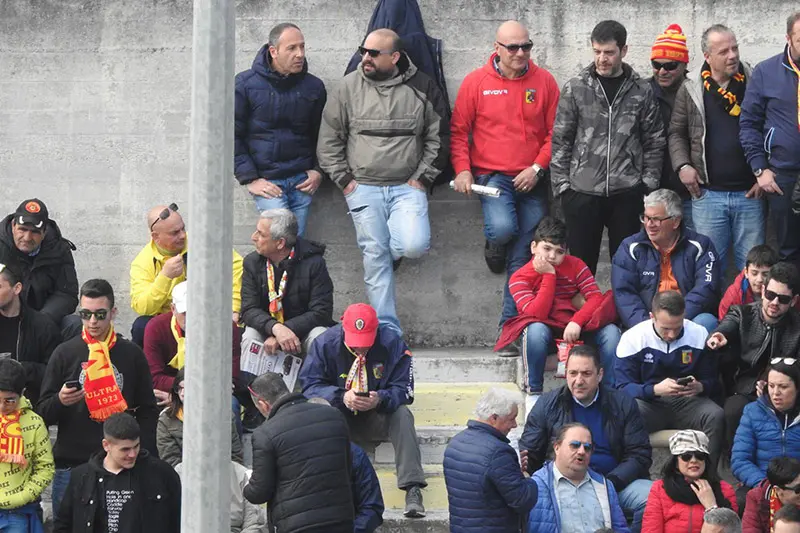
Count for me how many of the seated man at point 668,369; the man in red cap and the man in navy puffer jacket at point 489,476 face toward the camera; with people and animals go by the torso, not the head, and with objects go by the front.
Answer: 2

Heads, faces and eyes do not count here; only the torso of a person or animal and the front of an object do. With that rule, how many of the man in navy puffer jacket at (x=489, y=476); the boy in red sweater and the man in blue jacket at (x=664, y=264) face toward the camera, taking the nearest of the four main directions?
2

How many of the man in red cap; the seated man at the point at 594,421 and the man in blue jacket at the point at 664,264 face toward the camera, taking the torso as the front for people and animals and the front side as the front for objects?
3

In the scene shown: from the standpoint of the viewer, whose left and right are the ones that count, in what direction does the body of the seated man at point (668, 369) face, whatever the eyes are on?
facing the viewer

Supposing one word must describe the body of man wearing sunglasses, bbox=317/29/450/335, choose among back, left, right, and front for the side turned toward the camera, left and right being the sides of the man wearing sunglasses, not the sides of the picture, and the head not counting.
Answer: front

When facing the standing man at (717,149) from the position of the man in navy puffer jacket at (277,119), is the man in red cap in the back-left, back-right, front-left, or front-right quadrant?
front-right

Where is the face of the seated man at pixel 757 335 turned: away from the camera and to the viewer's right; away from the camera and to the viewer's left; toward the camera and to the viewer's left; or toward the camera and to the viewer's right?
toward the camera and to the viewer's left

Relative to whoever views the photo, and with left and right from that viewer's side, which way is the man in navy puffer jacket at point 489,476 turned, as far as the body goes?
facing away from the viewer and to the right of the viewer

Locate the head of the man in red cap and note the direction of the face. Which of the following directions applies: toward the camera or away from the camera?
toward the camera

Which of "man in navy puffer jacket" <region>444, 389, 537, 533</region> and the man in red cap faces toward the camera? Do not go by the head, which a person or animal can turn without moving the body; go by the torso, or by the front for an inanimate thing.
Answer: the man in red cap

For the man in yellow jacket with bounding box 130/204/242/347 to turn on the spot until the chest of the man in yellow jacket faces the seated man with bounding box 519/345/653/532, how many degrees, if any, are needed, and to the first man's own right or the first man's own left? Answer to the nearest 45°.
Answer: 0° — they already face them

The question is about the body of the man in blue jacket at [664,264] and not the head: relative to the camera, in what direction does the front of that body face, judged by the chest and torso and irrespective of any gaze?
toward the camera

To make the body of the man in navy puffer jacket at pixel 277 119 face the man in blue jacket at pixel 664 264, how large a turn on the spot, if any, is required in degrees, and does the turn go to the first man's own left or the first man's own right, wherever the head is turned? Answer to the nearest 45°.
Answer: approximately 45° to the first man's own left

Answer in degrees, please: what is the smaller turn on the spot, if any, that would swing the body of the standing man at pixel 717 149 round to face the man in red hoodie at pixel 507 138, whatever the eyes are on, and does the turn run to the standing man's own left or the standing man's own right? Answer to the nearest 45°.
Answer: approximately 135° to the standing man's own right

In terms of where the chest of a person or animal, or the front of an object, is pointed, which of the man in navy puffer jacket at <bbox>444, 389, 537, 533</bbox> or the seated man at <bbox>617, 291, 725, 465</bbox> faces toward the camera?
the seated man
